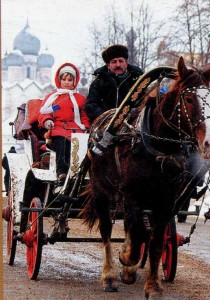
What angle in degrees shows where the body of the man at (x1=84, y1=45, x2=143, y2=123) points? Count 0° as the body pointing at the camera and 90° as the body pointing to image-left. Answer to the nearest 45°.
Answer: approximately 0°

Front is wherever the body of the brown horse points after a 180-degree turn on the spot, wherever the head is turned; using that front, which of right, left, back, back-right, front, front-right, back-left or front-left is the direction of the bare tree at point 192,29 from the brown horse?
front-right

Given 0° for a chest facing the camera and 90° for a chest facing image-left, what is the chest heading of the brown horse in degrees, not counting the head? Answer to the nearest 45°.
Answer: approximately 315°

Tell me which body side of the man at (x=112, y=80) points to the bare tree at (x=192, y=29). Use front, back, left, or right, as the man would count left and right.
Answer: back

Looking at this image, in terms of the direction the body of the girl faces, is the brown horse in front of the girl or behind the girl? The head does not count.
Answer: in front

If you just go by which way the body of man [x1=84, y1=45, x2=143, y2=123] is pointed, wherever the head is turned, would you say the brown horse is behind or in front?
in front

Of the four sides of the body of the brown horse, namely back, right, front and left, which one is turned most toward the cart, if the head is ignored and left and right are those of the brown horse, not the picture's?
back

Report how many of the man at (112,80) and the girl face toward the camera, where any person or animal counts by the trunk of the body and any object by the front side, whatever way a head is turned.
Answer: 2
